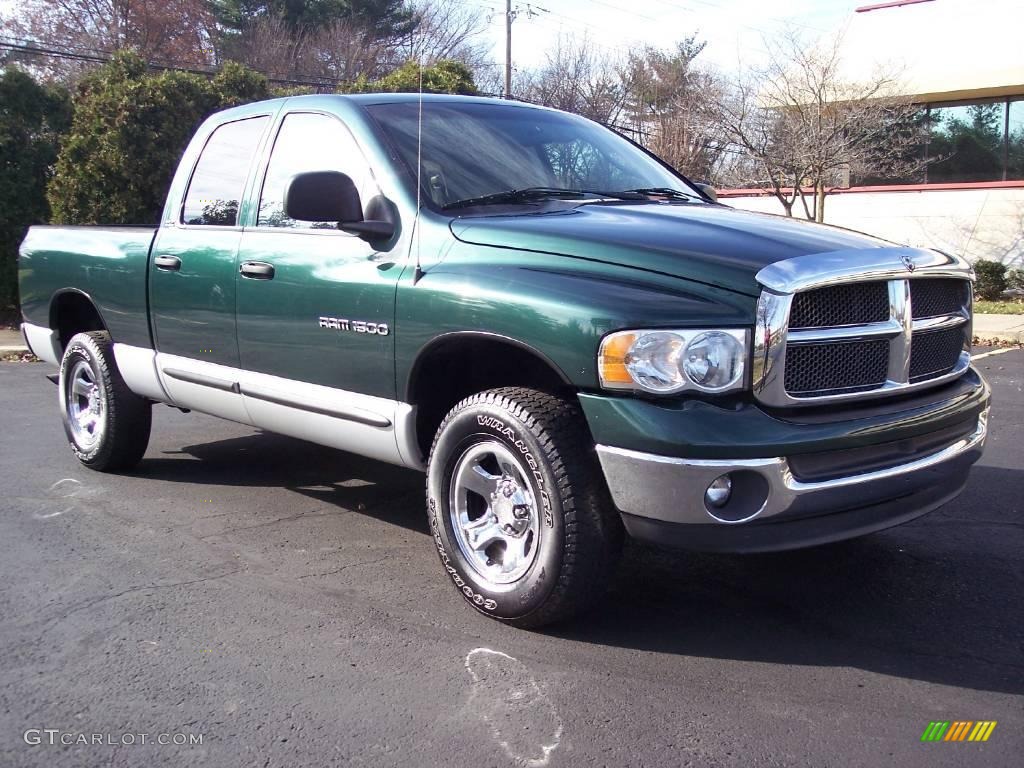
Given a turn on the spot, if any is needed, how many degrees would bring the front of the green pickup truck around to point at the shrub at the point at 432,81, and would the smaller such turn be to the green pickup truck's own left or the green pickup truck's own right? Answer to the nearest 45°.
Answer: approximately 135° to the green pickup truck's own left

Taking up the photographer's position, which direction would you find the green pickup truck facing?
facing the viewer and to the right of the viewer

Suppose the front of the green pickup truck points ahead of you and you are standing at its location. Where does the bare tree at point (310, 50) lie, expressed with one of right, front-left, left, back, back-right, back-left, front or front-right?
back-left

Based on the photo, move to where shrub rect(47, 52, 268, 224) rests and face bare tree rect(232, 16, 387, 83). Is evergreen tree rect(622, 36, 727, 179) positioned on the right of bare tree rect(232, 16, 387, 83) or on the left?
right

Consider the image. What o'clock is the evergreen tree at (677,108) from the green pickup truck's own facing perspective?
The evergreen tree is roughly at 8 o'clock from the green pickup truck.

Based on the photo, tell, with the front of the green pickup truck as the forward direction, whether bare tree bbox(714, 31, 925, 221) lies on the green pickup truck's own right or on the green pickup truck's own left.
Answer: on the green pickup truck's own left

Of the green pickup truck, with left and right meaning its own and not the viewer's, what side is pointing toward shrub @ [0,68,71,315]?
back

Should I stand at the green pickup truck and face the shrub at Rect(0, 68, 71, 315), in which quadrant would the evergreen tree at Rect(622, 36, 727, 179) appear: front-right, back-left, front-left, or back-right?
front-right

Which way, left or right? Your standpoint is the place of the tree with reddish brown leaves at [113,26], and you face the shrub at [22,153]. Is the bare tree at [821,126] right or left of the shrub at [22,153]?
left

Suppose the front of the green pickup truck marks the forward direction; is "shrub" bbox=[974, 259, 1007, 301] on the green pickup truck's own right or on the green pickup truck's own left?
on the green pickup truck's own left
